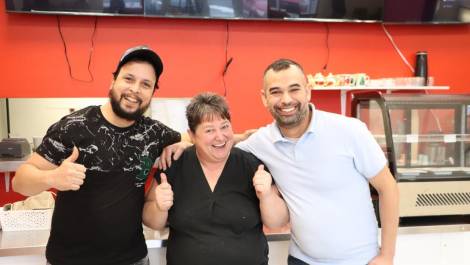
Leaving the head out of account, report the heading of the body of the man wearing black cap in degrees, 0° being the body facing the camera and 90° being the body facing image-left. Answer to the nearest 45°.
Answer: approximately 0°

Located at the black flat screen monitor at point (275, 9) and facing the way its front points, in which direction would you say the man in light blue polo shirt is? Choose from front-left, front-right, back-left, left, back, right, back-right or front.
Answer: front

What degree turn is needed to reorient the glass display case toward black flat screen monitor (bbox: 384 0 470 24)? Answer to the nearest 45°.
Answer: approximately 180°

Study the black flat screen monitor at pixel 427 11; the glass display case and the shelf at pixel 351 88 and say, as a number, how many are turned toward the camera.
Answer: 3

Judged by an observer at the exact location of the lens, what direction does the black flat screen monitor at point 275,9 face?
facing the viewer

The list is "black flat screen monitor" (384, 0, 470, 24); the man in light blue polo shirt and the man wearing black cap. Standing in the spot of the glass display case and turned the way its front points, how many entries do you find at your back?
1

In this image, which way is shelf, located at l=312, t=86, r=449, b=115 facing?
toward the camera

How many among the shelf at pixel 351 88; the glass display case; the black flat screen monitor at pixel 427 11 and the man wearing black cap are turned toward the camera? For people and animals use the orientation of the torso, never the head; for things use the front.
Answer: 4
